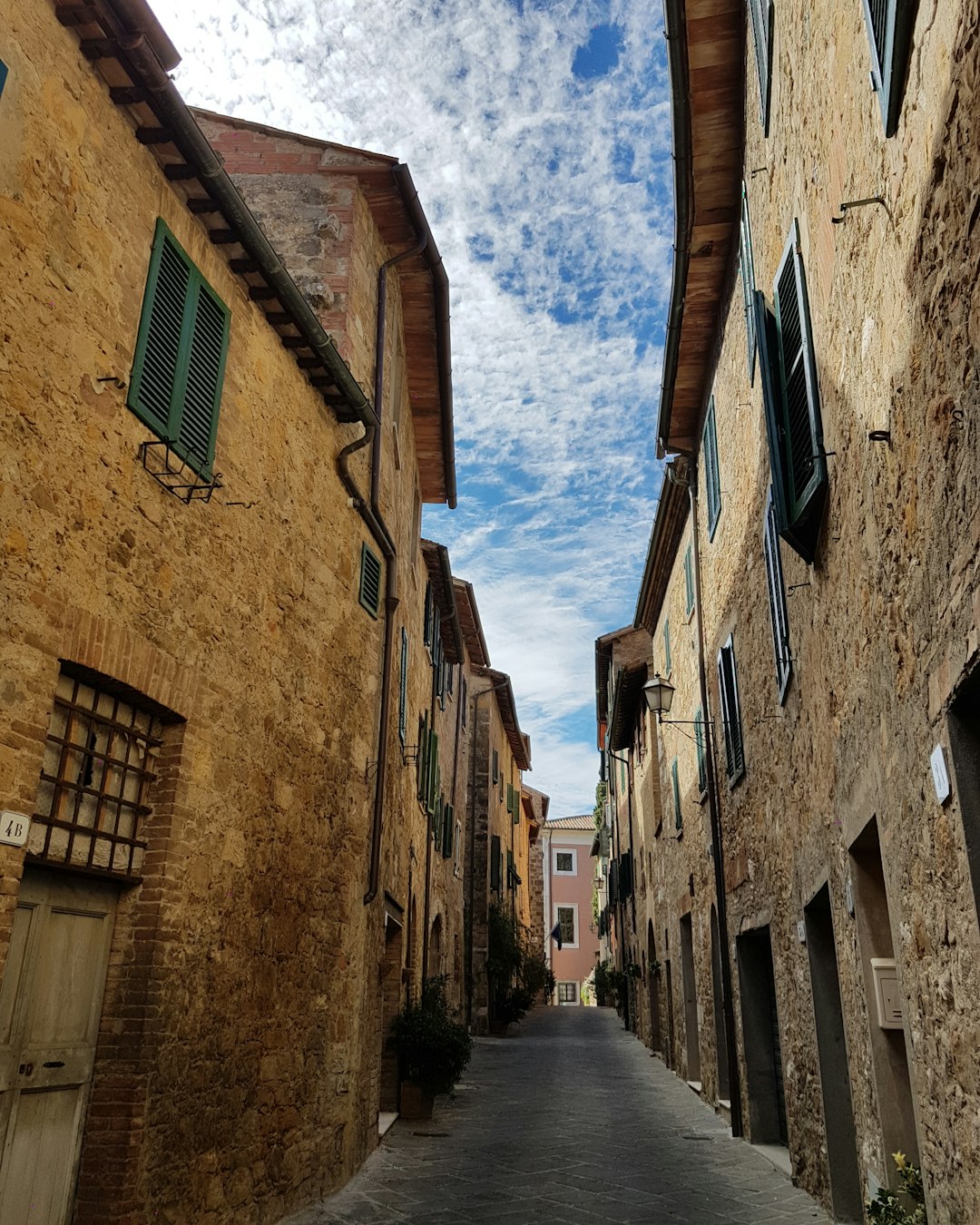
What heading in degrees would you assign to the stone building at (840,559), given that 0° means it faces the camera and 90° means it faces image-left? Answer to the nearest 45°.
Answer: approximately 90°

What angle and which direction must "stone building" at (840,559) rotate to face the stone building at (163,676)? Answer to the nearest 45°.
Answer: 0° — it already faces it

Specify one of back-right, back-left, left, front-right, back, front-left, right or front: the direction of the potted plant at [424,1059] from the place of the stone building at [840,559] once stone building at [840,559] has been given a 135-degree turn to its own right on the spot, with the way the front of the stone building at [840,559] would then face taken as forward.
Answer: left

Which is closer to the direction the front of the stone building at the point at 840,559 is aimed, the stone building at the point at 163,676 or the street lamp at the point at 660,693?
the stone building
